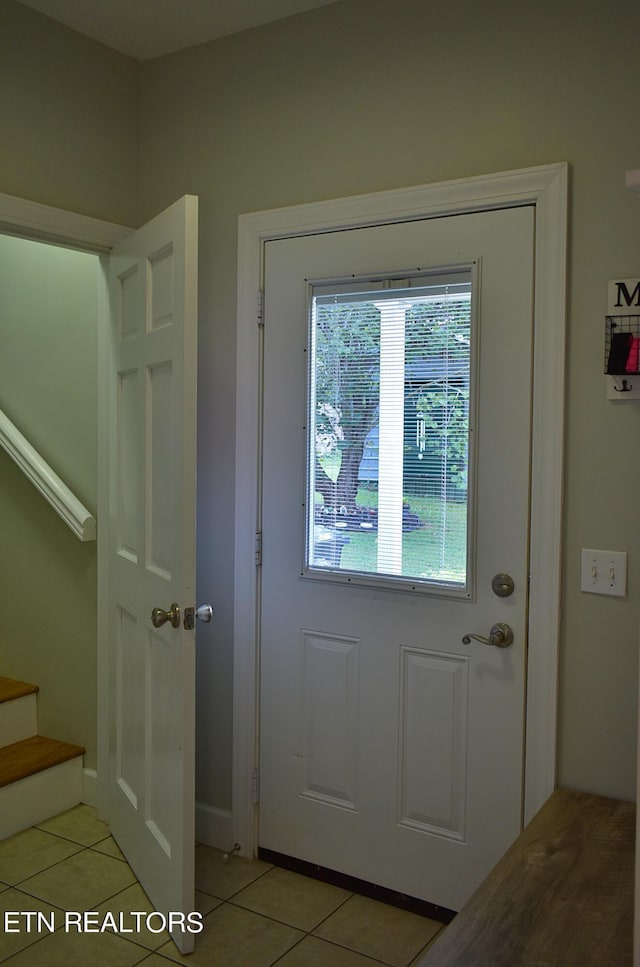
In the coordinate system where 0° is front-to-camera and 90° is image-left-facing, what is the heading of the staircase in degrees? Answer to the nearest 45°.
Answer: approximately 315°
